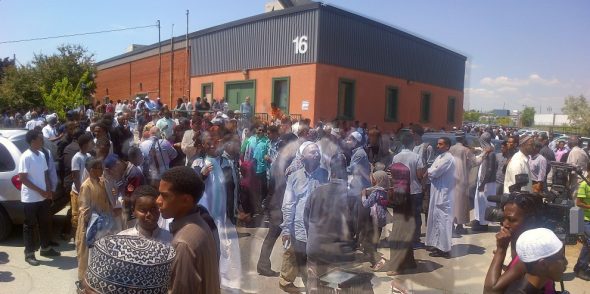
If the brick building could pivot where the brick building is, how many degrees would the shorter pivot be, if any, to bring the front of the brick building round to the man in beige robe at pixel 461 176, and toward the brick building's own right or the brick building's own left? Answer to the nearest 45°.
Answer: approximately 45° to the brick building's own left

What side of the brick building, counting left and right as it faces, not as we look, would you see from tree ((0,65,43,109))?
right

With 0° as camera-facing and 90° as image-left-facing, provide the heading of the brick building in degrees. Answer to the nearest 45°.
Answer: approximately 45°

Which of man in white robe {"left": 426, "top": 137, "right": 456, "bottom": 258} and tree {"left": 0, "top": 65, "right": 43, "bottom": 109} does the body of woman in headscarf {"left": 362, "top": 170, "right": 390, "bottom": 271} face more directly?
the tree

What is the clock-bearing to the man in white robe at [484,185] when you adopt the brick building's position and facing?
The man in white robe is roughly at 10 o'clock from the brick building.
